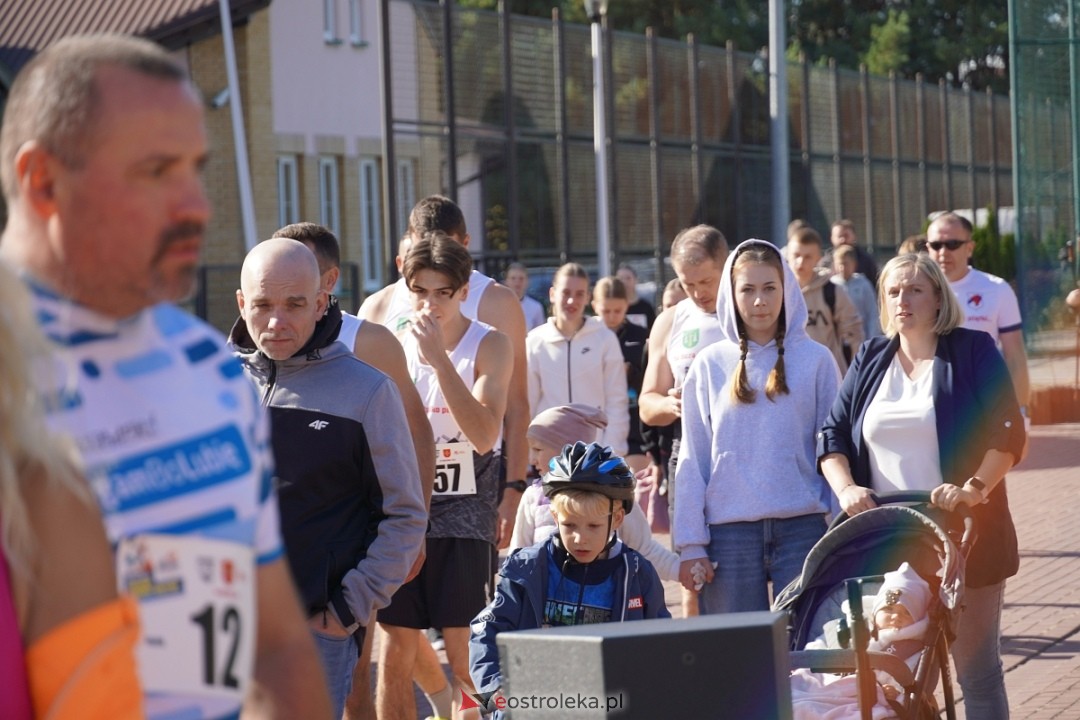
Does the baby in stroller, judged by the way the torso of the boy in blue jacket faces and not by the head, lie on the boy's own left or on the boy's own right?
on the boy's own left

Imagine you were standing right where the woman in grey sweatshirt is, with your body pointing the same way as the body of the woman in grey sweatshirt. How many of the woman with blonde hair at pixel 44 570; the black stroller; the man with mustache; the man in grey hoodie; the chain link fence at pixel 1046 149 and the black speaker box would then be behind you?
1

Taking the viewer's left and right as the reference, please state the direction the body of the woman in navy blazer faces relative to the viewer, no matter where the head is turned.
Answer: facing the viewer and to the left of the viewer

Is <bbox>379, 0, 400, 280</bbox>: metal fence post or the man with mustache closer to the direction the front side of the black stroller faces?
the man with mustache

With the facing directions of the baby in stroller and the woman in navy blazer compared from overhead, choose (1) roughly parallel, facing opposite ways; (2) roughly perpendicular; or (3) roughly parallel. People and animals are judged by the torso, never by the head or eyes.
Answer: roughly parallel

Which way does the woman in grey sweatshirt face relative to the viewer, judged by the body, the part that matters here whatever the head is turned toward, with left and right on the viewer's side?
facing the viewer

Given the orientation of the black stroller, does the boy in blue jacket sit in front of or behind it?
in front

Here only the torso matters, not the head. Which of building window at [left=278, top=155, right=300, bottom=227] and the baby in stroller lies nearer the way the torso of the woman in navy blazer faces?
the baby in stroller

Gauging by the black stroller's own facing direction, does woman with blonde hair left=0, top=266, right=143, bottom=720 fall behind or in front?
in front

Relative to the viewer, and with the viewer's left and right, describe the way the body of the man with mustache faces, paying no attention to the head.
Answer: facing the viewer and to the right of the viewer

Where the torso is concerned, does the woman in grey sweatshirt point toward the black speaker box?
yes

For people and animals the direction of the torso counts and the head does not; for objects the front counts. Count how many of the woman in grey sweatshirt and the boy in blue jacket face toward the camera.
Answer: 2

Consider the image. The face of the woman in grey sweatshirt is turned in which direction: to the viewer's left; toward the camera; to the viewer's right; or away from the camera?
toward the camera

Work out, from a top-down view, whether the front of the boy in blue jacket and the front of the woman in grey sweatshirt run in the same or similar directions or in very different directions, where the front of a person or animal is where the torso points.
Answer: same or similar directions
